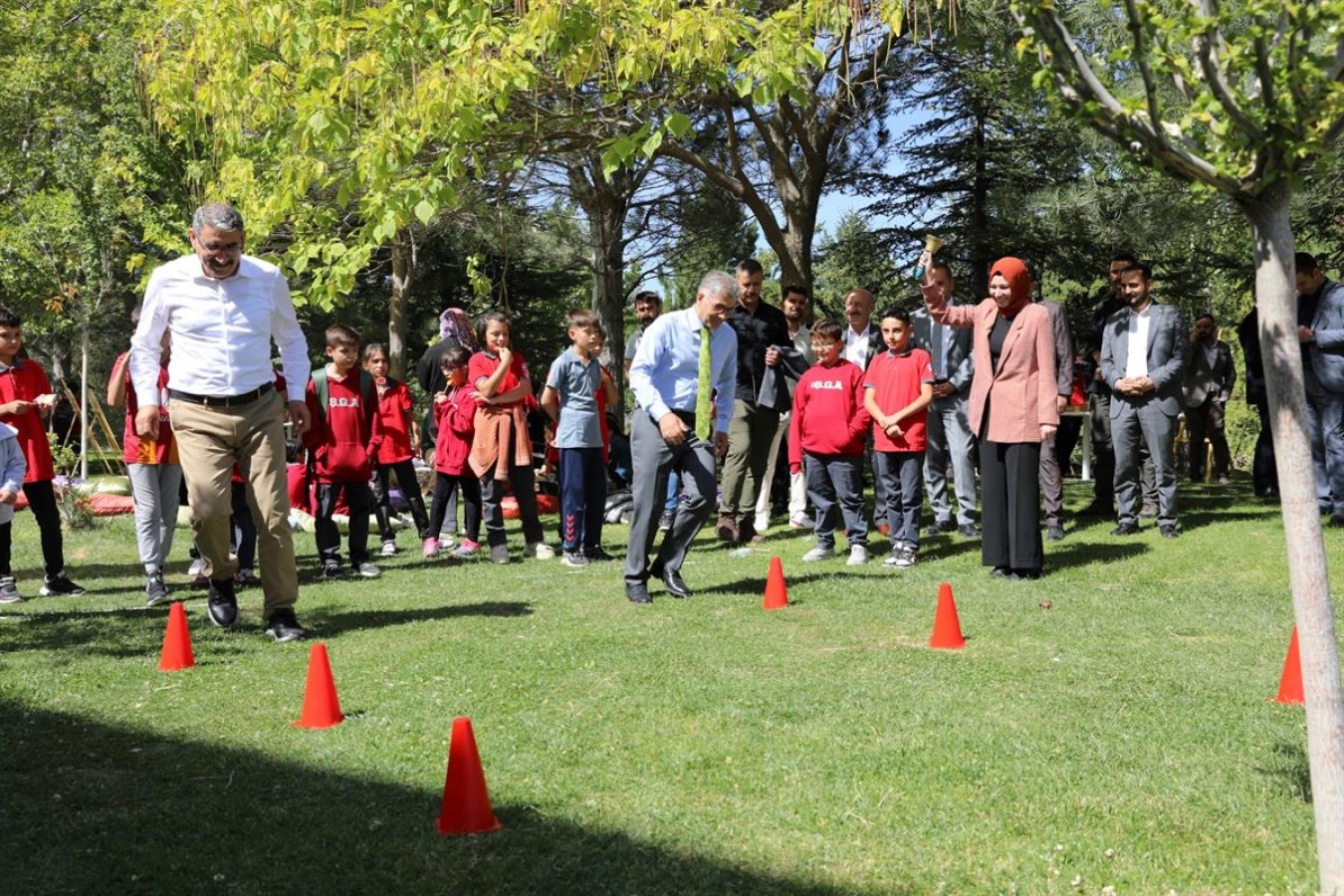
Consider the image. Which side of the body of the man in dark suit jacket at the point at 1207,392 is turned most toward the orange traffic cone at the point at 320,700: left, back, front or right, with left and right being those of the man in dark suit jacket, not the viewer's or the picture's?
front

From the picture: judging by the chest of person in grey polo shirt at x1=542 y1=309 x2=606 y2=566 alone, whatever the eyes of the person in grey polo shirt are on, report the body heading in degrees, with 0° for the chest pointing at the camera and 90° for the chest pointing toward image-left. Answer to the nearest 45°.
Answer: approximately 315°

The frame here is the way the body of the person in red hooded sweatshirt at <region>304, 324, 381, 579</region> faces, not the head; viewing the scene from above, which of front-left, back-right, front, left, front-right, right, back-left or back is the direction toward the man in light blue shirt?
front-left

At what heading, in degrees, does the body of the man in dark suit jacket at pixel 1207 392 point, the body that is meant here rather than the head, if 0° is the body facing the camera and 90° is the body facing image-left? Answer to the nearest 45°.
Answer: approximately 0°

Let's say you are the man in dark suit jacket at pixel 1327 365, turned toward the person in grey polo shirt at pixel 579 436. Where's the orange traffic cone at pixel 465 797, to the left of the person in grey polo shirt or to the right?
left

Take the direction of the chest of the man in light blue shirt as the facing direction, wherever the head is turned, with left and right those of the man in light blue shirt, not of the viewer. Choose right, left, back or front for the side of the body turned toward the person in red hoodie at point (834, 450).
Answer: left

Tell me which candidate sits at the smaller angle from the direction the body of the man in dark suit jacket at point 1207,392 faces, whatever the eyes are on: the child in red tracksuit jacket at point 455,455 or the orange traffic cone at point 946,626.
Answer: the orange traffic cone

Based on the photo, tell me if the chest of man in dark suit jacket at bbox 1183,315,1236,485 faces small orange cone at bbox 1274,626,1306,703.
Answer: yes

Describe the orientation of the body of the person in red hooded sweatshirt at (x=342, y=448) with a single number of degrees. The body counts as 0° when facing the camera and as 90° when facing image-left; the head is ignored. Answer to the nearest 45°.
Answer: approximately 0°

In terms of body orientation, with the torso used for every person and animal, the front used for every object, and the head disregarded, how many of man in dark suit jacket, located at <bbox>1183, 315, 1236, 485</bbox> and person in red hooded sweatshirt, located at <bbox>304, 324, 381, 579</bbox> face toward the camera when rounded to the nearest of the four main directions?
2

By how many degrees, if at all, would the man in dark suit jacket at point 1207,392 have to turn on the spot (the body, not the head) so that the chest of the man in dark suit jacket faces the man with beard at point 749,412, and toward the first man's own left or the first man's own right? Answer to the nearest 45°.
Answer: approximately 45° to the first man's own right

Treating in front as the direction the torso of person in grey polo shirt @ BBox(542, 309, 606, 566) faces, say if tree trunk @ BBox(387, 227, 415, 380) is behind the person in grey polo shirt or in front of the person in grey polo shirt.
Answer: behind

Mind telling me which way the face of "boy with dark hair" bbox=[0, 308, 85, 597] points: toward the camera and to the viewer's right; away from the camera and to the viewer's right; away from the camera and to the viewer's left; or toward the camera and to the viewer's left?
toward the camera and to the viewer's right
